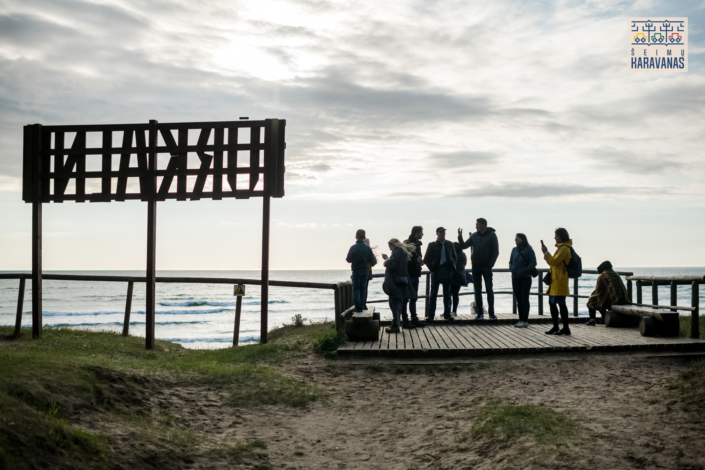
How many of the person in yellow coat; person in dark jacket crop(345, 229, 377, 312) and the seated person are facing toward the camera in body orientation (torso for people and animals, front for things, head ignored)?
0

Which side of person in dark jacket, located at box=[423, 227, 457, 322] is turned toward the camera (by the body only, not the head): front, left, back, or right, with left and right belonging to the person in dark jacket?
front

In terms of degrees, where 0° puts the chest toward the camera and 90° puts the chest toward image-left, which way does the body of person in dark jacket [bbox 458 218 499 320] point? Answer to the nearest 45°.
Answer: approximately 45°

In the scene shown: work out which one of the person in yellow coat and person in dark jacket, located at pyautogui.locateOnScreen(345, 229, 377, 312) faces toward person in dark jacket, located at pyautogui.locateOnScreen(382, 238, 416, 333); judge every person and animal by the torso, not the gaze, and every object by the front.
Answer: the person in yellow coat

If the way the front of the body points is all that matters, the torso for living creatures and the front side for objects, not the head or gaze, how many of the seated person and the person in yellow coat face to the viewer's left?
2

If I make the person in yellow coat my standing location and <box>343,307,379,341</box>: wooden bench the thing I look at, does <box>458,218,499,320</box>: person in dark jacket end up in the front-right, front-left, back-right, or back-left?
front-right

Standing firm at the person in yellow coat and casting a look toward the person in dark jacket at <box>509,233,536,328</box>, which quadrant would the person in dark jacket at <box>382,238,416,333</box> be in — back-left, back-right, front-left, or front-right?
front-left

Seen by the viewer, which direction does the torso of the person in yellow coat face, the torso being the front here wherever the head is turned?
to the viewer's left

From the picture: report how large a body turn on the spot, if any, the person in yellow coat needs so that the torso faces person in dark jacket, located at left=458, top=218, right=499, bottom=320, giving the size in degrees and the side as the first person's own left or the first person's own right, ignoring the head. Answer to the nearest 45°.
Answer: approximately 45° to the first person's own right

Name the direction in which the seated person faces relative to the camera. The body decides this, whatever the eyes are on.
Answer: to the viewer's left

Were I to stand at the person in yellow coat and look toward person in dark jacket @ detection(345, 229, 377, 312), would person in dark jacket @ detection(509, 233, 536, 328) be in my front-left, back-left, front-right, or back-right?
front-right

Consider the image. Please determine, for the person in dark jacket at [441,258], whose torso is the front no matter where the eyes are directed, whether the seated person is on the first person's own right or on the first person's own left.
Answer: on the first person's own left

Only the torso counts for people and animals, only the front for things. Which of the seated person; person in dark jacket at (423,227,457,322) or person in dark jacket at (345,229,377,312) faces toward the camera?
person in dark jacket at (423,227,457,322)
